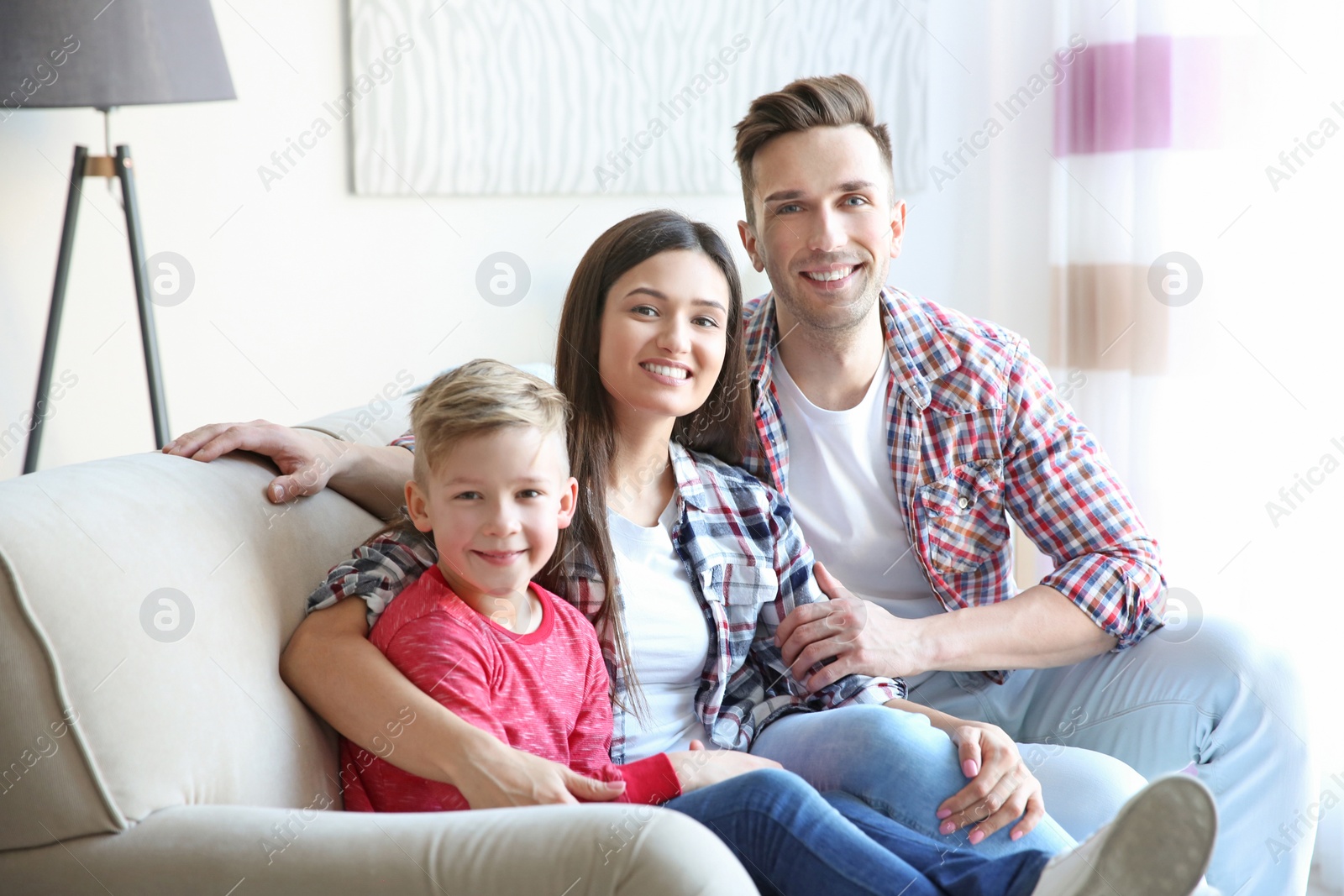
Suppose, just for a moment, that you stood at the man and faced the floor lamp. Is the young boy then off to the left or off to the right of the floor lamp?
left

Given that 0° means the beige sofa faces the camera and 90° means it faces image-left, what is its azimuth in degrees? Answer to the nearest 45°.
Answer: approximately 315°

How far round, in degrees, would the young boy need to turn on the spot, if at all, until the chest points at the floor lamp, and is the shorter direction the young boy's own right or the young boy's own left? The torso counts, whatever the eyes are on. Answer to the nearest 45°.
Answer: approximately 180°

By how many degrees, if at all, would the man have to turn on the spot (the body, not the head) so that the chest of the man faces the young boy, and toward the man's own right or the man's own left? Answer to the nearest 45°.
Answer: approximately 45° to the man's own right

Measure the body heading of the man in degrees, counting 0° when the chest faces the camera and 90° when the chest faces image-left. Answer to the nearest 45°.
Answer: approximately 0°
